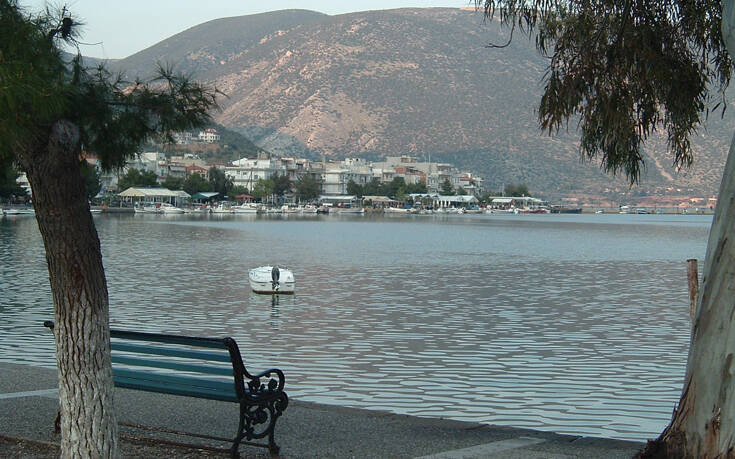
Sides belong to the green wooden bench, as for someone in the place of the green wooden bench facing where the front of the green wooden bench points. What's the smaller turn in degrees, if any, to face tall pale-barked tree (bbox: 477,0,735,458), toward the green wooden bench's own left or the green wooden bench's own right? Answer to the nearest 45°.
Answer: approximately 45° to the green wooden bench's own right

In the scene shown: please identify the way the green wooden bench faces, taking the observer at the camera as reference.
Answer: facing away from the viewer and to the right of the viewer

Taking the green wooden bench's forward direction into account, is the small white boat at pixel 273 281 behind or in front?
in front

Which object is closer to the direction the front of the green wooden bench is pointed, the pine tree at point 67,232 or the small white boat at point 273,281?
the small white boat

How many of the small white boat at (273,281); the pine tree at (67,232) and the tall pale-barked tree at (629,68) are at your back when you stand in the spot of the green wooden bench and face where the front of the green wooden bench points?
1

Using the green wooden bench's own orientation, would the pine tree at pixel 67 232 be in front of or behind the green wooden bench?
behind
